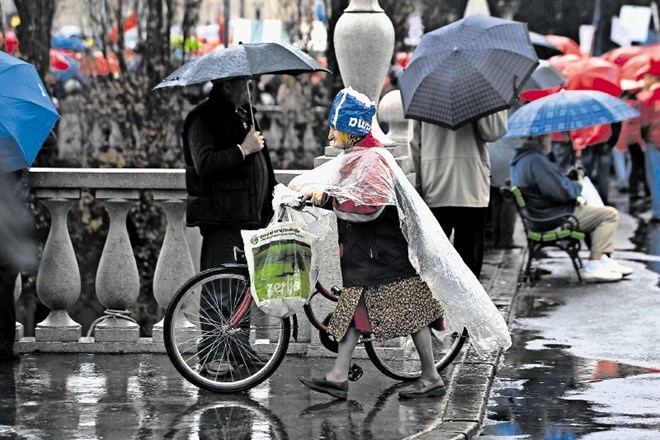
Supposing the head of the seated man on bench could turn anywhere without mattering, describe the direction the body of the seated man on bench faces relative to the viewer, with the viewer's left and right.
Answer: facing to the right of the viewer

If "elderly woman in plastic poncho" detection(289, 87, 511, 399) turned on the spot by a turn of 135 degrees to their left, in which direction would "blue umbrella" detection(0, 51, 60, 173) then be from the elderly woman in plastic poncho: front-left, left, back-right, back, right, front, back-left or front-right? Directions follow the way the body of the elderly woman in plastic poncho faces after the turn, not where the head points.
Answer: back-right

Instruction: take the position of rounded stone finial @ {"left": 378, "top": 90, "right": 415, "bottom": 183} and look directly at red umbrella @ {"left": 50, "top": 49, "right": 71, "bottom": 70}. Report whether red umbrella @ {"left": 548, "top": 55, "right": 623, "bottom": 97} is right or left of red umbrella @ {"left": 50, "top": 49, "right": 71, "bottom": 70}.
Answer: right

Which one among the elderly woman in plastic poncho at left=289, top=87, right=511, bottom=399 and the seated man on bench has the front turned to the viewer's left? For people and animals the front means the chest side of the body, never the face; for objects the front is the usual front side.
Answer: the elderly woman in plastic poncho

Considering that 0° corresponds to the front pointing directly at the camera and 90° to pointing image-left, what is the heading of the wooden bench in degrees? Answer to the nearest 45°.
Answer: approximately 270°

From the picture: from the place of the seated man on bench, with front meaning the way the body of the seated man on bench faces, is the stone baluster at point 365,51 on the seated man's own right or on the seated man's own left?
on the seated man's own right

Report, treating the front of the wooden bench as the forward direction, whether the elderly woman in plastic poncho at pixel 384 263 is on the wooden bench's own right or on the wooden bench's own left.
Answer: on the wooden bench's own right

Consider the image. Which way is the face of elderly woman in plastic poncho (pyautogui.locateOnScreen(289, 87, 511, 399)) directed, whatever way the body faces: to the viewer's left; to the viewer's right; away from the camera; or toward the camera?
to the viewer's left

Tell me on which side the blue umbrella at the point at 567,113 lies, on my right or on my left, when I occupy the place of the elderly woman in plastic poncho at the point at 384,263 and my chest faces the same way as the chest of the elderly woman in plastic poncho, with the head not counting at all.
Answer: on my right

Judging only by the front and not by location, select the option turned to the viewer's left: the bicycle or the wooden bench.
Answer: the bicycle

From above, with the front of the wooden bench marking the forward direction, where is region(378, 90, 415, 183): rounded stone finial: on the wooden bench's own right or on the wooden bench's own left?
on the wooden bench's own right

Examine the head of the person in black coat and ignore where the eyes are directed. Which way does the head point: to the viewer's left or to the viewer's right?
to the viewer's right

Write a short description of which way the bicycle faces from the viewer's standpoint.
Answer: facing to the left of the viewer

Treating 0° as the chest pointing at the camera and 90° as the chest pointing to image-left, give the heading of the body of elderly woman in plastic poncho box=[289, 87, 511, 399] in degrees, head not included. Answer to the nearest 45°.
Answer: approximately 90°

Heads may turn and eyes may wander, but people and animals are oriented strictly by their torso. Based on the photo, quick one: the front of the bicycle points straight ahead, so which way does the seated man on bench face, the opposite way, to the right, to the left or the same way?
the opposite way
